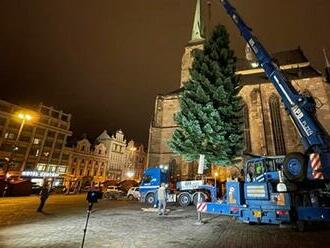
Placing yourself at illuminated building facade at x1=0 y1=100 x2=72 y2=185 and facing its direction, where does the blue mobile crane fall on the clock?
The blue mobile crane is roughly at 1 o'clock from the illuminated building facade.

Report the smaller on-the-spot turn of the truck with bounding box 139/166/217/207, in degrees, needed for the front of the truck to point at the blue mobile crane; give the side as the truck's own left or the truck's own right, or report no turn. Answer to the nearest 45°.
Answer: approximately 135° to the truck's own left

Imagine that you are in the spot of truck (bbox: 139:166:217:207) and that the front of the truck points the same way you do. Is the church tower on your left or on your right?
on your right

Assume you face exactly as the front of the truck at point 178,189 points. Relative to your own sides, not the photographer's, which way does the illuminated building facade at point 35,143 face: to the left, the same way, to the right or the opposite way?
the opposite way

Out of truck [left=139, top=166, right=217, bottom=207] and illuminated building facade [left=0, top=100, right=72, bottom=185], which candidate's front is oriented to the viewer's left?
the truck

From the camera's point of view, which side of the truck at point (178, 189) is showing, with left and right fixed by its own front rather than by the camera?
left

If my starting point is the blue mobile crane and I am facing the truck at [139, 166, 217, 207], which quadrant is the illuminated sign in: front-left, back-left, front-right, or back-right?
front-left

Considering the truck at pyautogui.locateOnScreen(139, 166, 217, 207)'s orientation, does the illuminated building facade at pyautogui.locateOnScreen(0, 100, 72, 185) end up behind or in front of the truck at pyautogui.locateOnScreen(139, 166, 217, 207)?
in front

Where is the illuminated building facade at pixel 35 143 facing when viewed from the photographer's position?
facing the viewer and to the right of the viewer

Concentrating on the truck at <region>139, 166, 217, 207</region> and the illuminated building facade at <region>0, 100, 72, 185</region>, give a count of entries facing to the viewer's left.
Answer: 1

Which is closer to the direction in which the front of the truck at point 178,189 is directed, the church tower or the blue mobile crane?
the church tower

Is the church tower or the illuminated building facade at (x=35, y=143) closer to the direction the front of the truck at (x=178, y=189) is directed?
the illuminated building facade
